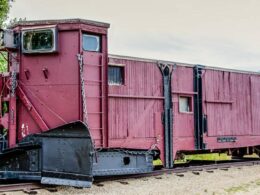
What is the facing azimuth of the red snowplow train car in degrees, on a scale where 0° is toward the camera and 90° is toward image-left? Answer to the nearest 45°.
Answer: approximately 45°
